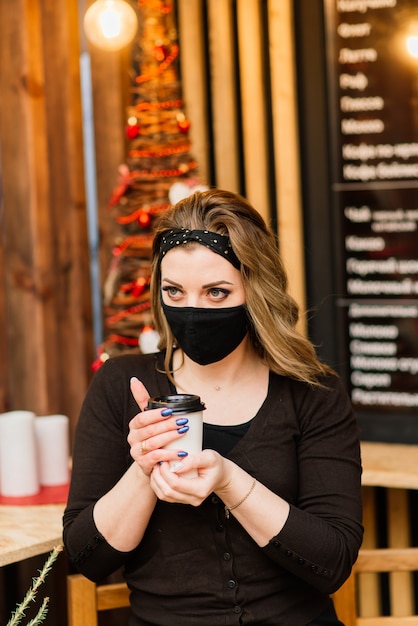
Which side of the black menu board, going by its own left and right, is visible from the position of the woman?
front

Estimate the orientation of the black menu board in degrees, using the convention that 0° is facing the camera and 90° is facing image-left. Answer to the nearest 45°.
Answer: approximately 0°

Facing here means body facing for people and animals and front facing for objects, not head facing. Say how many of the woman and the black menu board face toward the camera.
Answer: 2

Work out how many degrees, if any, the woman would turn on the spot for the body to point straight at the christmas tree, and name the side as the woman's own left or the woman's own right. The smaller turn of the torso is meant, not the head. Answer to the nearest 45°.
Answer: approximately 180°

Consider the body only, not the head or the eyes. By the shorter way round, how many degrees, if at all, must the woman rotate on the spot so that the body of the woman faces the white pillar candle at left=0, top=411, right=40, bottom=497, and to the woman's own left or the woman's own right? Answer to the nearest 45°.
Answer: approximately 135° to the woman's own right

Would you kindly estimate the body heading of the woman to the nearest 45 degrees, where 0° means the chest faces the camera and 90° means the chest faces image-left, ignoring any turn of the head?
approximately 0°

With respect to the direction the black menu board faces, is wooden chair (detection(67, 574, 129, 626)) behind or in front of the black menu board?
in front

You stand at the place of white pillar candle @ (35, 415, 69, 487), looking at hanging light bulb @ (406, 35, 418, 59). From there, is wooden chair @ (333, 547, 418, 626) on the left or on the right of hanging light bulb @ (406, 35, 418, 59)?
right

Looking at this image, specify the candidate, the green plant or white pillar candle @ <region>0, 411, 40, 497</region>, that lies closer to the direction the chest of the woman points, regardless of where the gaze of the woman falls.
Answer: the green plant

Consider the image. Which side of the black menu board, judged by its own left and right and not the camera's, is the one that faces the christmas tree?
right
